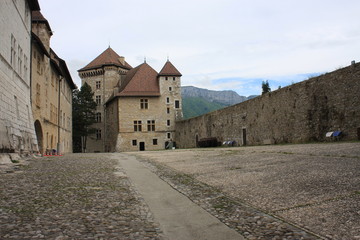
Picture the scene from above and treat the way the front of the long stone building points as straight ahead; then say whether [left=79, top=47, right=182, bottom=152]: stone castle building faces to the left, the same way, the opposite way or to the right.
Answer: to the right

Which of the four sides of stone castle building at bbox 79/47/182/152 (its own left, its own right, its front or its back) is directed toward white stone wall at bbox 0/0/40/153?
front

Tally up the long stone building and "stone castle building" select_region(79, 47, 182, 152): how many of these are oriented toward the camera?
1

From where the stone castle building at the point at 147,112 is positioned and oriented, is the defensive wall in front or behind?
in front

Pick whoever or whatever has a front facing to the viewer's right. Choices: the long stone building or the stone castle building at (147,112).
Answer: the long stone building

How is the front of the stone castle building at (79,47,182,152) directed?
toward the camera

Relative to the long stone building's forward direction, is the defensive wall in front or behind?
in front

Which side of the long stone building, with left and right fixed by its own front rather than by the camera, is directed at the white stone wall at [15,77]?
right

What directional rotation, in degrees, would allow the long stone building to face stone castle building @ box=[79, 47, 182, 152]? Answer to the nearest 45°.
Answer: approximately 45° to its left

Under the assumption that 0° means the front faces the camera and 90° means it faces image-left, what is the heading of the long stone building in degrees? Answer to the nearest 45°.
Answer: approximately 270°

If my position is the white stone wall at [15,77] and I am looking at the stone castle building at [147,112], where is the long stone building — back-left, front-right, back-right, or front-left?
front-left
